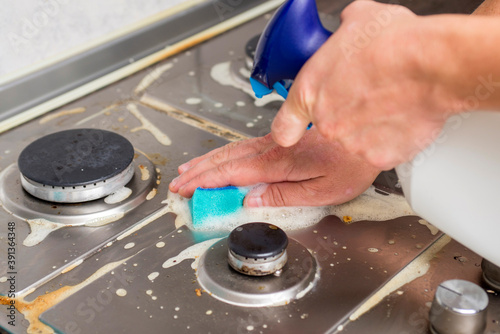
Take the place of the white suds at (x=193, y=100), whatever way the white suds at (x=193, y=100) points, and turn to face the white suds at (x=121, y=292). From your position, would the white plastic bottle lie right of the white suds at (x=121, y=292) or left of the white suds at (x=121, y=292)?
left

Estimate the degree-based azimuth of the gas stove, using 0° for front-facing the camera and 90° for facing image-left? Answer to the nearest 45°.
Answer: approximately 315°
